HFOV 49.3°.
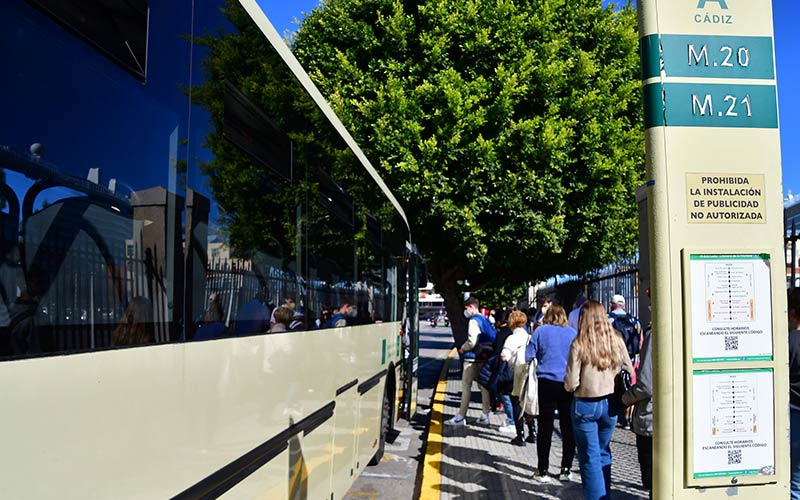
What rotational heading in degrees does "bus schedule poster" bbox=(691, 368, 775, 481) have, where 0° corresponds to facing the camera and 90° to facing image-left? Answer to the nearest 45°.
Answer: approximately 0°

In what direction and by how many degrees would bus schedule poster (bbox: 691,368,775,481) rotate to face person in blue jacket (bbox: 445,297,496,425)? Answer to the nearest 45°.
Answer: approximately 135° to its right

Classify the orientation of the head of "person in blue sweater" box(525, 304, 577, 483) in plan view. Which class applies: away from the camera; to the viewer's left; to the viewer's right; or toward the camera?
away from the camera

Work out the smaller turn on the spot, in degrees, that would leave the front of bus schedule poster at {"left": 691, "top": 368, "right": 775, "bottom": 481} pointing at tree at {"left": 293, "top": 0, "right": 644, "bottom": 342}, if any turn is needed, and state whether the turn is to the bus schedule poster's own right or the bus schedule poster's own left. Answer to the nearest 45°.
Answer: approximately 180°

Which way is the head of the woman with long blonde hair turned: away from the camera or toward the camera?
away from the camera

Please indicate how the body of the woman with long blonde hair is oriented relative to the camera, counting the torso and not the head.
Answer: away from the camera

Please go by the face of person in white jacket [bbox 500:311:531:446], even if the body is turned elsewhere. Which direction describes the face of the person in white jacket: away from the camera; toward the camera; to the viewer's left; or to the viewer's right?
away from the camera

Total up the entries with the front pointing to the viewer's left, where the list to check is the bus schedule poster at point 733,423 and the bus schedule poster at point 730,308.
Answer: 0
